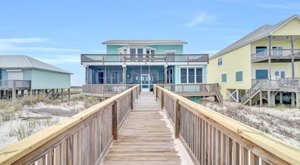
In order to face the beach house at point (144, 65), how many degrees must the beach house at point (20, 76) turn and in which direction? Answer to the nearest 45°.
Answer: approximately 90° to its left

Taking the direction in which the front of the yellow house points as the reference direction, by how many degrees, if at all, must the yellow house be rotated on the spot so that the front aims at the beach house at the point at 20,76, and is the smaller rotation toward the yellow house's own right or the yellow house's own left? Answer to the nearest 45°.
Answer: approximately 135° to the yellow house's own right

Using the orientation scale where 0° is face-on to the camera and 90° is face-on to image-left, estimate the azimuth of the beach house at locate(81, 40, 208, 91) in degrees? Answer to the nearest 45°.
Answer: approximately 0°

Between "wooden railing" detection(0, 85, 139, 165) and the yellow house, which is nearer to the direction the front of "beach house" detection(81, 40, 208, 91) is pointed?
the wooden railing

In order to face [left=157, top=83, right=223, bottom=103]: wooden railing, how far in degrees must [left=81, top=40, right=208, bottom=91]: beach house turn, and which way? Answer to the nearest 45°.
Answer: approximately 45° to its left

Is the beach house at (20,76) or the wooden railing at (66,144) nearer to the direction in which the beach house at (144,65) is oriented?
the wooden railing

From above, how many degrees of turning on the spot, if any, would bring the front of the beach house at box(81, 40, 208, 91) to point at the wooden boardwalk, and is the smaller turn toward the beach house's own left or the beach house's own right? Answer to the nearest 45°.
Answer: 0° — it already faces it

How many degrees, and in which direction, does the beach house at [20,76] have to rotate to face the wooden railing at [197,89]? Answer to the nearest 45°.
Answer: approximately 90° to its left

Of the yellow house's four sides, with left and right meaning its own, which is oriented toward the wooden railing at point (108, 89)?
right

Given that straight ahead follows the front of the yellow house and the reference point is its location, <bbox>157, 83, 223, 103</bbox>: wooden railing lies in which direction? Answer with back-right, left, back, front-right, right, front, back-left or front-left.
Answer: right
